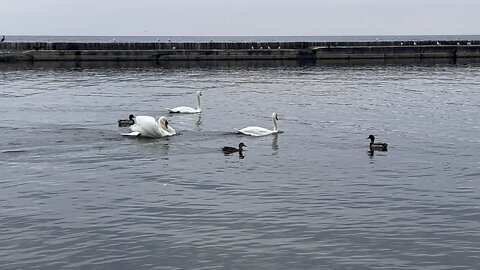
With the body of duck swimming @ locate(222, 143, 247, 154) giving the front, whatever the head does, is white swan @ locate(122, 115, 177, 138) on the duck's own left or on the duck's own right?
on the duck's own left

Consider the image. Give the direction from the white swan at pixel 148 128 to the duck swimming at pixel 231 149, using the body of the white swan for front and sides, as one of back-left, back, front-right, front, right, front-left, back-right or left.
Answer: front-right

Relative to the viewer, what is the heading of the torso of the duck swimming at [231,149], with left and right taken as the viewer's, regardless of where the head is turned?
facing to the right of the viewer

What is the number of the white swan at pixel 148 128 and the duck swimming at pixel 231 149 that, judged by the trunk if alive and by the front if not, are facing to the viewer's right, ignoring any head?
2

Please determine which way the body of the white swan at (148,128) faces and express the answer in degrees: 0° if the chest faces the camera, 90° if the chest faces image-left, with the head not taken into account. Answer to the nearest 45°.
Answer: approximately 270°
